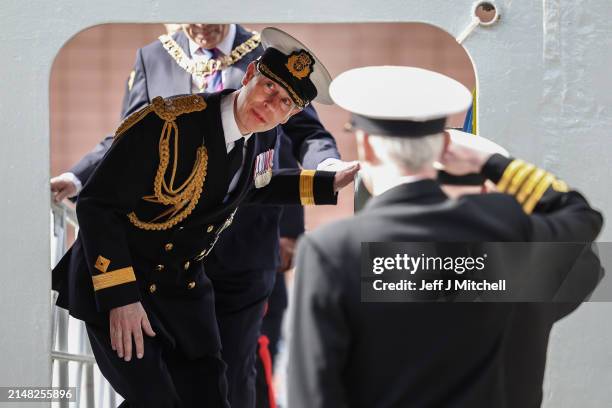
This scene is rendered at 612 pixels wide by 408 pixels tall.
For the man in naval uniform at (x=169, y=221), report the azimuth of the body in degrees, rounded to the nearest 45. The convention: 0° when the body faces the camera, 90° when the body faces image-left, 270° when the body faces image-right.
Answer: approximately 315°

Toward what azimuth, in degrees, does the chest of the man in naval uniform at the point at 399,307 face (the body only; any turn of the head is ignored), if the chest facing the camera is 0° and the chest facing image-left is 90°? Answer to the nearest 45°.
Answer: approximately 180°

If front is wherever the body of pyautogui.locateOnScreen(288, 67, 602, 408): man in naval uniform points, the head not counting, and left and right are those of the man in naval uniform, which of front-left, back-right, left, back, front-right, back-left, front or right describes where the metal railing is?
front-left
